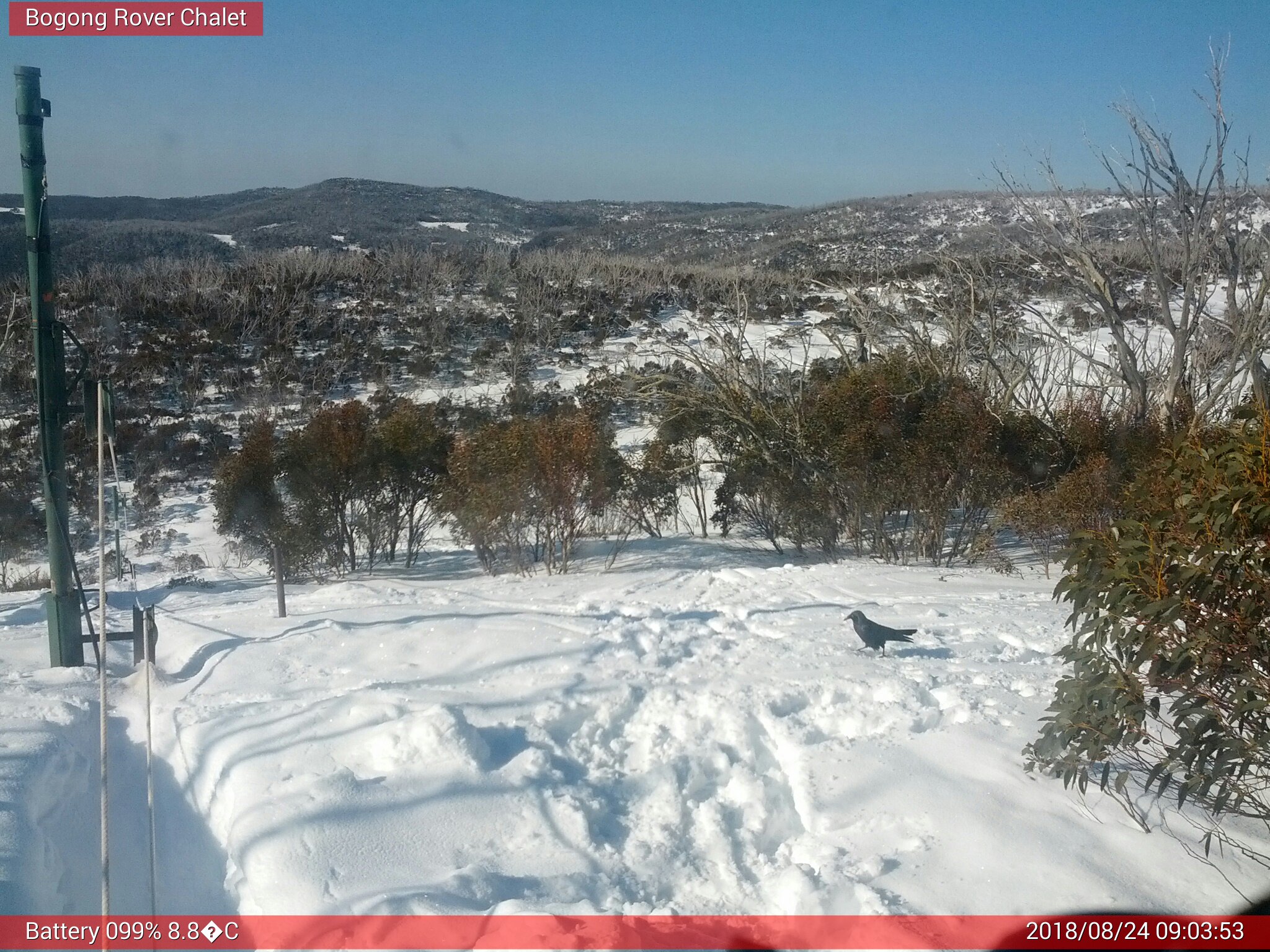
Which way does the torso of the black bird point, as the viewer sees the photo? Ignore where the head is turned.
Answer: to the viewer's left

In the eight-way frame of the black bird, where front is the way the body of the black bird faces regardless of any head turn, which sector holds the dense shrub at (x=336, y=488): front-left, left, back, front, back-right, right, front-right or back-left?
front-right

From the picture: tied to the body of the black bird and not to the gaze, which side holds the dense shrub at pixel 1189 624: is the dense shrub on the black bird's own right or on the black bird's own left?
on the black bird's own left
